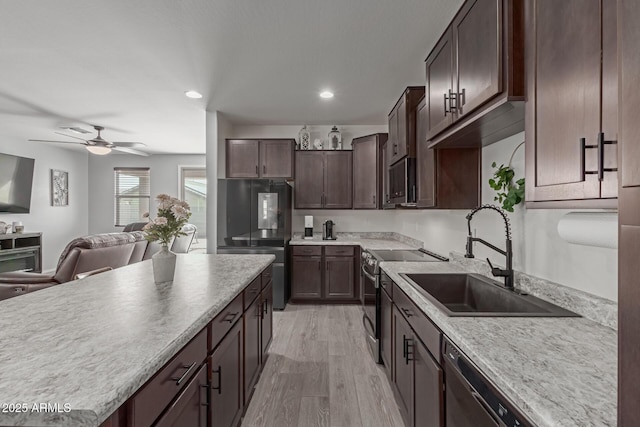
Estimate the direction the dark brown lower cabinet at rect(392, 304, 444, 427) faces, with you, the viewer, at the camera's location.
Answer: facing to the left of the viewer

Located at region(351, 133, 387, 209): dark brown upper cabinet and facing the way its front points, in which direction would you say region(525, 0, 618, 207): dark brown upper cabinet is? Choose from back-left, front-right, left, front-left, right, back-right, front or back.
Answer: front-left

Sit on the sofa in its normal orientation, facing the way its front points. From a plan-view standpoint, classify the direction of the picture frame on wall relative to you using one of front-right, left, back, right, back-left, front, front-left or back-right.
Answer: front-right

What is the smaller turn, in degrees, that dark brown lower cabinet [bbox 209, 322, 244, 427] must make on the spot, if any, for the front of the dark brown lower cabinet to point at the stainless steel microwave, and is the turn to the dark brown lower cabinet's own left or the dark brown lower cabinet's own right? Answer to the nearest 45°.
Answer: approximately 45° to the dark brown lower cabinet's own left

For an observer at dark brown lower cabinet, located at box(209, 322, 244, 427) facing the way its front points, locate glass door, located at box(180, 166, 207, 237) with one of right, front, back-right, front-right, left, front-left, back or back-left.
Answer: left

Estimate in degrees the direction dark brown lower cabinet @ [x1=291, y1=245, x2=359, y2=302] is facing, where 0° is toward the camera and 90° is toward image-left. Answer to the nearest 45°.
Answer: approximately 0°

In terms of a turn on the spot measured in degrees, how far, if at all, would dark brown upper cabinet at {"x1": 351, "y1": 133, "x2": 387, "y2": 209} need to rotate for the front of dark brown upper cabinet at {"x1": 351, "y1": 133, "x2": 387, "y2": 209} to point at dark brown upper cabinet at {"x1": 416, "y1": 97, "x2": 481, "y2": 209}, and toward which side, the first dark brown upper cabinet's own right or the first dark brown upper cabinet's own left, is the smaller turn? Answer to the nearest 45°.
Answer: approximately 45° to the first dark brown upper cabinet's own left

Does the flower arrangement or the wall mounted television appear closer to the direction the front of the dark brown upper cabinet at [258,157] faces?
the flower arrangement

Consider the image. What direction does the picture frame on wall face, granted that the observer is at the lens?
facing the viewer and to the right of the viewer

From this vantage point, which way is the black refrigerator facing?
toward the camera

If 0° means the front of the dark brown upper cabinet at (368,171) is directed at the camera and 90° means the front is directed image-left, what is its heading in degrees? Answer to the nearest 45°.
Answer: approximately 45°

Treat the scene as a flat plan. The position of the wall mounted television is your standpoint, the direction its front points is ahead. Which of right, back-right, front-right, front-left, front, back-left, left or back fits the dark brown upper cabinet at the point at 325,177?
front

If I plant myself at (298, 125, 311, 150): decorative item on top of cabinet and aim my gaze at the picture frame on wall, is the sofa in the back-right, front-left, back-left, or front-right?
front-left

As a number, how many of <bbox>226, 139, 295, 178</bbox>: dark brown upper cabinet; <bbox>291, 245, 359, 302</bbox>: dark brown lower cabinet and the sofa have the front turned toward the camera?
2

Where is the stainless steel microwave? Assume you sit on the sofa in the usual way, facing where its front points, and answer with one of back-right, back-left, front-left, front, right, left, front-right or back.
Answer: back

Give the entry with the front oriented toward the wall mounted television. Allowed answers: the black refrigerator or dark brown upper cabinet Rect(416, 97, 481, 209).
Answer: the dark brown upper cabinet

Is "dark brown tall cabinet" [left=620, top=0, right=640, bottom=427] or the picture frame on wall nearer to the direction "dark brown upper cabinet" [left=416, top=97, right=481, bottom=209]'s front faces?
the picture frame on wall

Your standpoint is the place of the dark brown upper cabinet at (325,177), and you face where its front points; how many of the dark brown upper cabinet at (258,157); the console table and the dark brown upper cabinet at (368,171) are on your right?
2

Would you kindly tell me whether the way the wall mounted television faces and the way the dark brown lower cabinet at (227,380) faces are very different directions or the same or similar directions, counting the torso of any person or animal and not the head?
same or similar directions

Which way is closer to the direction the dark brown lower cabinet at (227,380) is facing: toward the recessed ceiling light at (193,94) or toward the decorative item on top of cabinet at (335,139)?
the decorative item on top of cabinet
